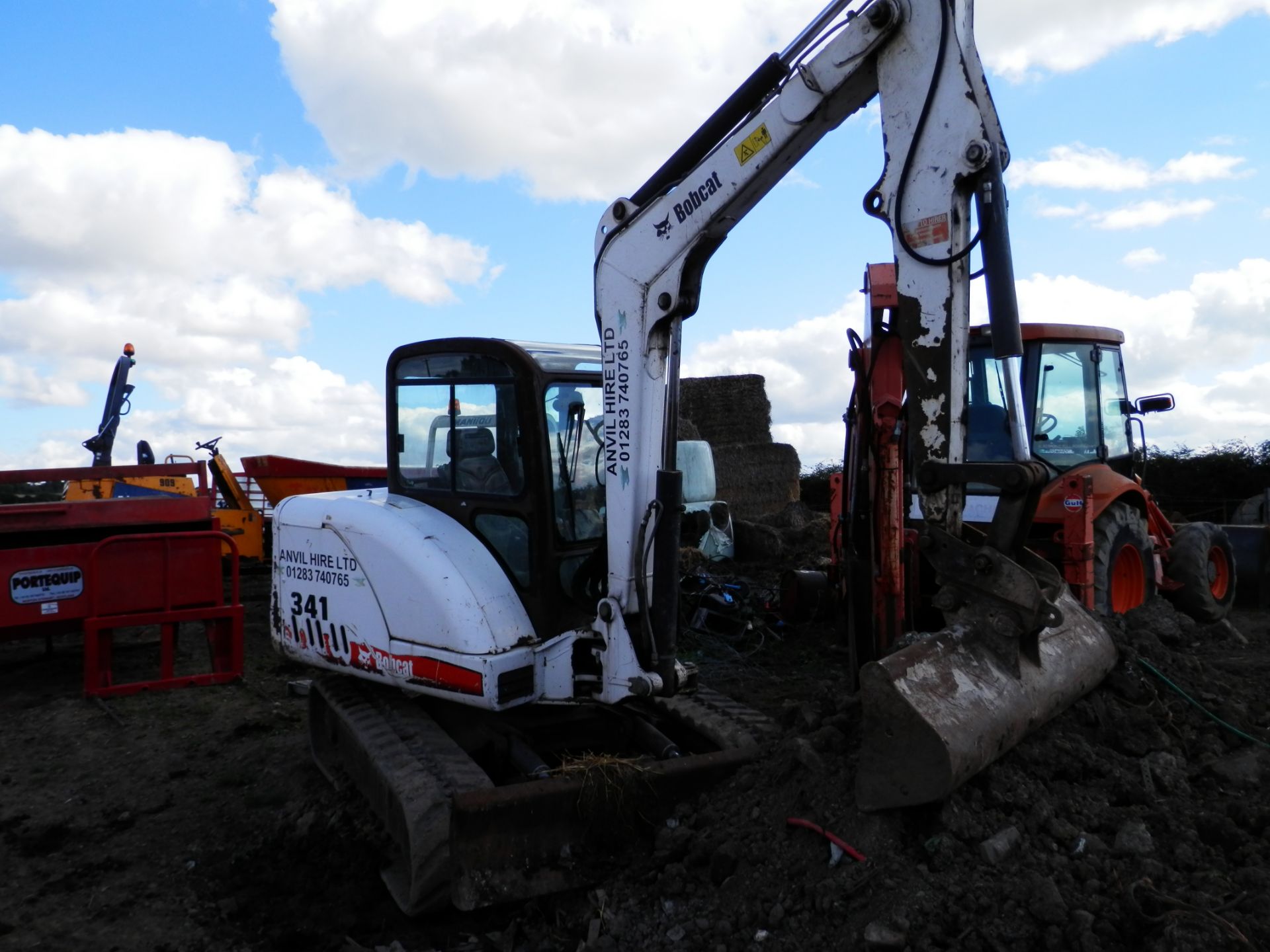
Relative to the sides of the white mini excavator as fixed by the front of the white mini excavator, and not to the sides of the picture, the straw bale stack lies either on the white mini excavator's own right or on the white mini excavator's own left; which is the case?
on the white mini excavator's own left
